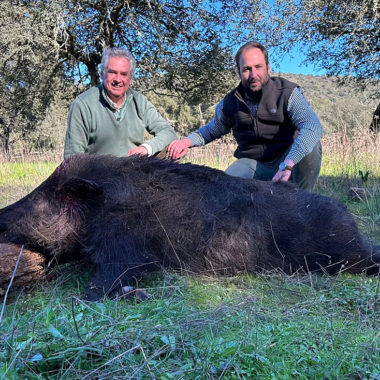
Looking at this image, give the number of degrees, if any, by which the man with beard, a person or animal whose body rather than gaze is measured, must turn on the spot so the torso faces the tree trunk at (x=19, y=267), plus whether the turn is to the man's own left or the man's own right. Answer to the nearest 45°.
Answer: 0° — they already face it

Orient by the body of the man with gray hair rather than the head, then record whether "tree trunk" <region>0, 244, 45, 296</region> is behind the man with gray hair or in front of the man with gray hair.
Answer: in front

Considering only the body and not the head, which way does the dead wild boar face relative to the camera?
to the viewer's left

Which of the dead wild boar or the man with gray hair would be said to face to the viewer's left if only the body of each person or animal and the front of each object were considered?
the dead wild boar

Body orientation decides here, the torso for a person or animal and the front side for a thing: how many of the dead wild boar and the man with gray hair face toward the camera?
1

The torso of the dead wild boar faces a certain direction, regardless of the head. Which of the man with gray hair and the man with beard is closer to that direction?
the man with gray hair

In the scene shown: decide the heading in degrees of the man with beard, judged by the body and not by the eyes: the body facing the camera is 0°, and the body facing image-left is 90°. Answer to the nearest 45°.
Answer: approximately 45°

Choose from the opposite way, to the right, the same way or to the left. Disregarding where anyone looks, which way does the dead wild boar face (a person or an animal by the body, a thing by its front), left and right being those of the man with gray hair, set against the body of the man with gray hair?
to the right

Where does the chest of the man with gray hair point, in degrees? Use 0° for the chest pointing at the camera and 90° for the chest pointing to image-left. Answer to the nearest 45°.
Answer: approximately 0°
